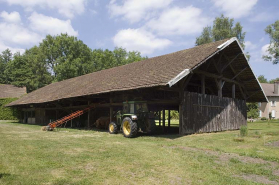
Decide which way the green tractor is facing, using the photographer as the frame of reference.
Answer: facing away from the viewer and to the left of the viewer

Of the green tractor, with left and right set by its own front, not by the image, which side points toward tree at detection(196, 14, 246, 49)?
right
